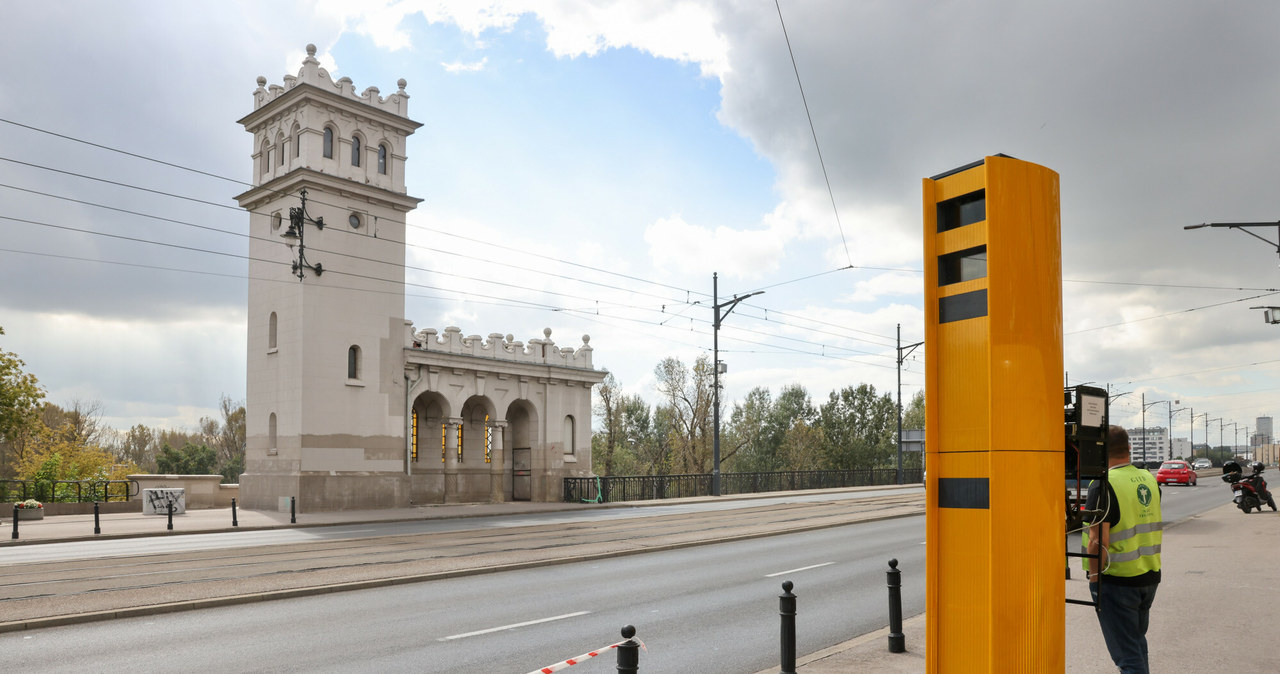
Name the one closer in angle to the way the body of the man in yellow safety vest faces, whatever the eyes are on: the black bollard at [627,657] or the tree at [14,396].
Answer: the tree

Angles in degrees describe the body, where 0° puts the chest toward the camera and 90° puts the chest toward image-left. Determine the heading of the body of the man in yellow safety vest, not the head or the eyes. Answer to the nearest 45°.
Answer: approximately 135°

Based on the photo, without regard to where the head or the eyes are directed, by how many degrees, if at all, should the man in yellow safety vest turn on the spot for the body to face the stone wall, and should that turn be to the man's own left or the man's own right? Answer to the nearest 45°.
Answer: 0° — they already face it

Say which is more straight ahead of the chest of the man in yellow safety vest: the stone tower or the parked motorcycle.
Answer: the stone tower

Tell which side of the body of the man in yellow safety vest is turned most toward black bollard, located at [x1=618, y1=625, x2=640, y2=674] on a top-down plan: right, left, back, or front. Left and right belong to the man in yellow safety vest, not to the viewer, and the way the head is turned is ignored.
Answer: left

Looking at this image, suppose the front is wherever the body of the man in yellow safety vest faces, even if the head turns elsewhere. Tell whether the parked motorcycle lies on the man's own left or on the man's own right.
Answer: on the man's own right
